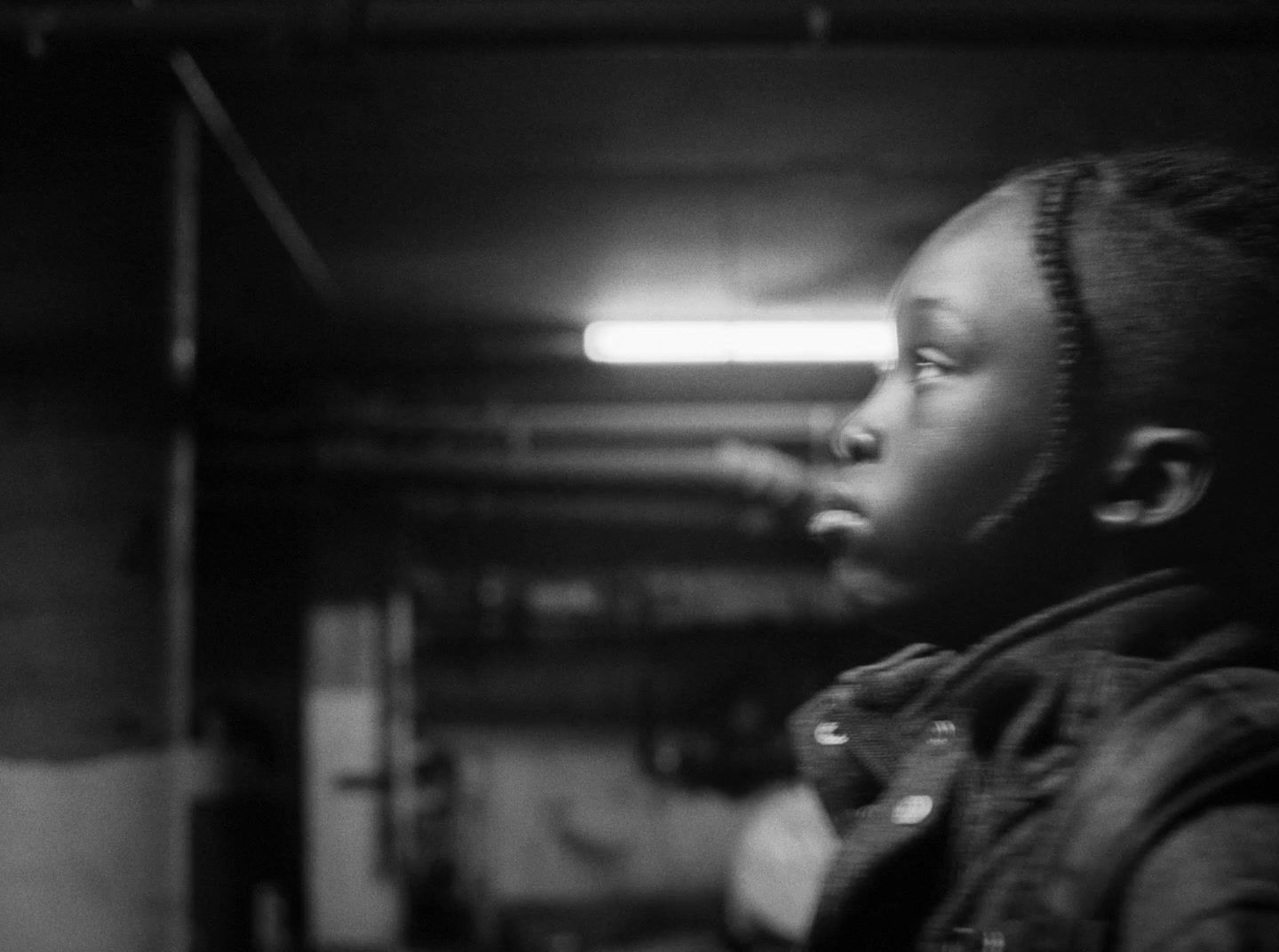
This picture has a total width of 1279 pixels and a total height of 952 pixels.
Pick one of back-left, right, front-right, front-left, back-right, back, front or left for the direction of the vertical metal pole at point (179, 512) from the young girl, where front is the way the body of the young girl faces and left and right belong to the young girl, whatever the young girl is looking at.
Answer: front-right

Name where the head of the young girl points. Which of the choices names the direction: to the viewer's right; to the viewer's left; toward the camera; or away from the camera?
to the viewer's left

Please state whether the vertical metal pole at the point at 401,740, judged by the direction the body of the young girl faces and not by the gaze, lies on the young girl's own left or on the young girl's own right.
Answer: on the young girl's own right

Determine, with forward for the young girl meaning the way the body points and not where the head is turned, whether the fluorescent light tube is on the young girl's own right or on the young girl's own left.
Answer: on the young girl's own right

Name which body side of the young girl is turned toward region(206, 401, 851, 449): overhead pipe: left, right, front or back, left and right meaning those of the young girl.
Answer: right

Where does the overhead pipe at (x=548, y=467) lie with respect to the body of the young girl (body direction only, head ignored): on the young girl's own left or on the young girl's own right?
on the young girl's own right

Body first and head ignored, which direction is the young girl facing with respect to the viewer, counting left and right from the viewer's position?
facing to the left of the viewer
